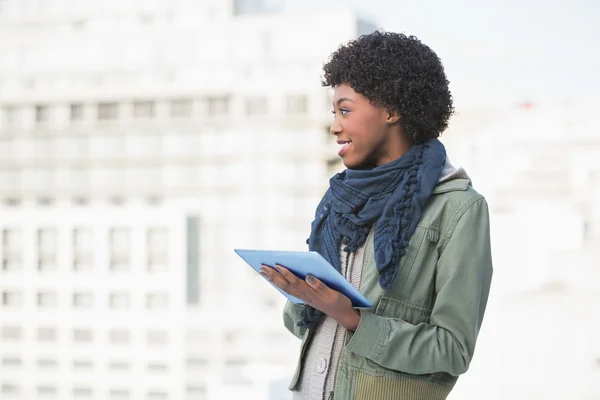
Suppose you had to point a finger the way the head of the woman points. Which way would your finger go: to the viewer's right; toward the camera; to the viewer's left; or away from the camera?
to the viewer's left

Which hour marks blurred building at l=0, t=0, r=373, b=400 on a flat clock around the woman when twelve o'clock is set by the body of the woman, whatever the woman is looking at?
The blurred building is roughly at 4 o'clock from the woman.

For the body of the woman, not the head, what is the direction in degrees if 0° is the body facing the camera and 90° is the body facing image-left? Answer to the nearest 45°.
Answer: approximately 45°
